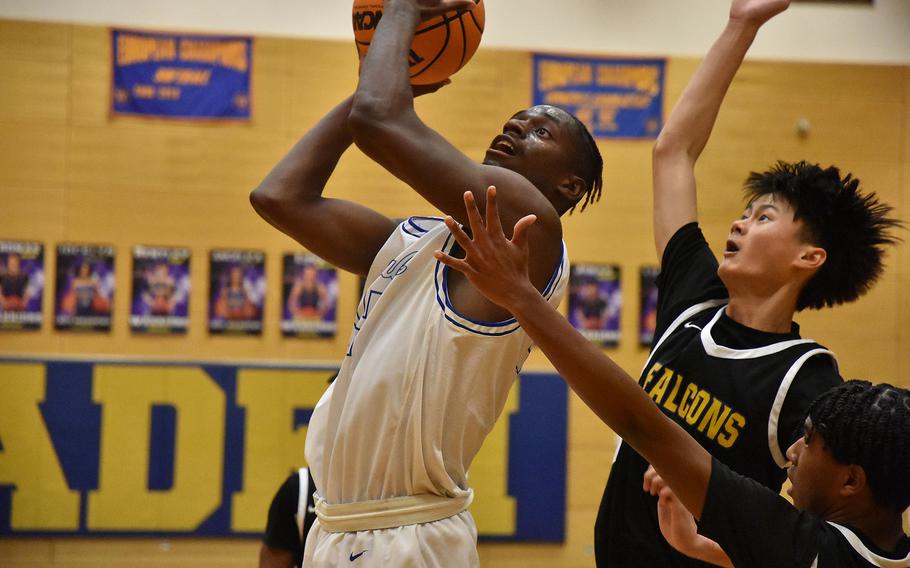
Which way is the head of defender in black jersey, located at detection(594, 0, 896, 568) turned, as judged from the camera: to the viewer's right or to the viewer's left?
to the viewer's left

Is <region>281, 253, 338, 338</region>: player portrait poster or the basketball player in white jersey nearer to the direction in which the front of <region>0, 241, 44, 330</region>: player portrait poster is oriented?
the basketball player in white jersey

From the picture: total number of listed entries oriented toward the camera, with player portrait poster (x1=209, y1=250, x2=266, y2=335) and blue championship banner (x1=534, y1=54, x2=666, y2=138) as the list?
2

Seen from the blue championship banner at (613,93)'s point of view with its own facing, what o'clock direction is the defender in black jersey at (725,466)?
The defender in black jersey is roughly at 12 o'clock from the blue championship banner.

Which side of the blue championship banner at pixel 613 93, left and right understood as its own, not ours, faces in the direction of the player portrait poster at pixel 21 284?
right

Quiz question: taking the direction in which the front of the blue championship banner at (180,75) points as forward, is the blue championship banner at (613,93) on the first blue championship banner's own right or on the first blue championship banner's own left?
on the first blue championship banner's own left
